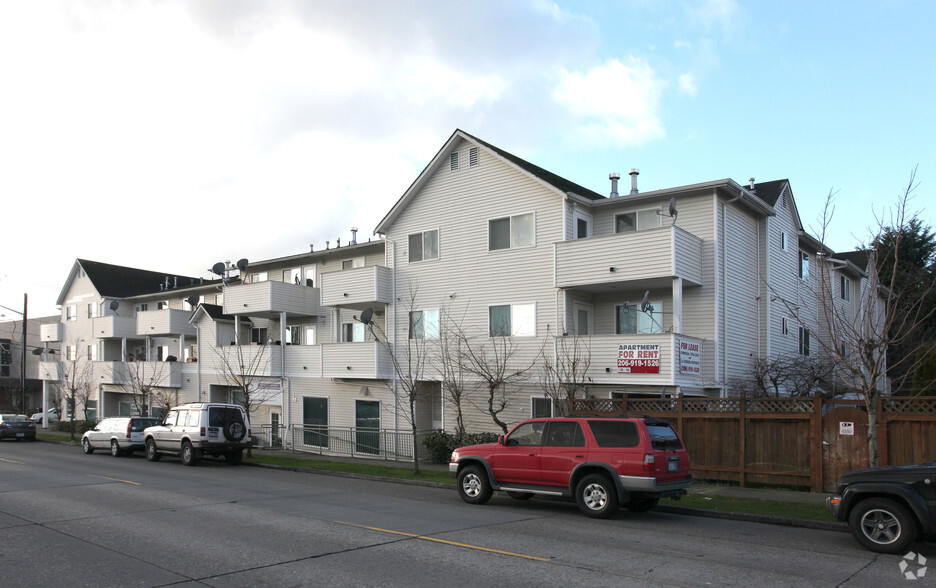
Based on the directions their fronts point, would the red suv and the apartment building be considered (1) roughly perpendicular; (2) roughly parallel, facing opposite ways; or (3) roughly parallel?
roughly perpendicular

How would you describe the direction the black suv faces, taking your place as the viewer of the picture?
facing to the left of the viewer

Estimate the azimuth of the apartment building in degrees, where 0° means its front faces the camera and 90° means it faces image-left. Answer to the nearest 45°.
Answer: approximately 45°

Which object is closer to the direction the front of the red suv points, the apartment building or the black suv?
the apartment building

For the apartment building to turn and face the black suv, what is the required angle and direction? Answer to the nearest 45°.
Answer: approximately 45° to its left

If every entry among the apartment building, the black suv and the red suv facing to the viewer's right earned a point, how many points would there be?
0

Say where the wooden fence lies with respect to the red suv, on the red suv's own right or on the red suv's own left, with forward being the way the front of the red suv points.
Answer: on the red suv's own right

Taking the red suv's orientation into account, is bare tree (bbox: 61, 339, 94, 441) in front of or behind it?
in front

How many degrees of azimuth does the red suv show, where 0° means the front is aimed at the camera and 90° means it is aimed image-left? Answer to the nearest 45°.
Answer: approximately 135°
